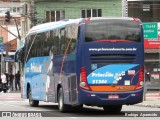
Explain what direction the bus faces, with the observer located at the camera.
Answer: facing away from the viewer and to the left of the viewer
